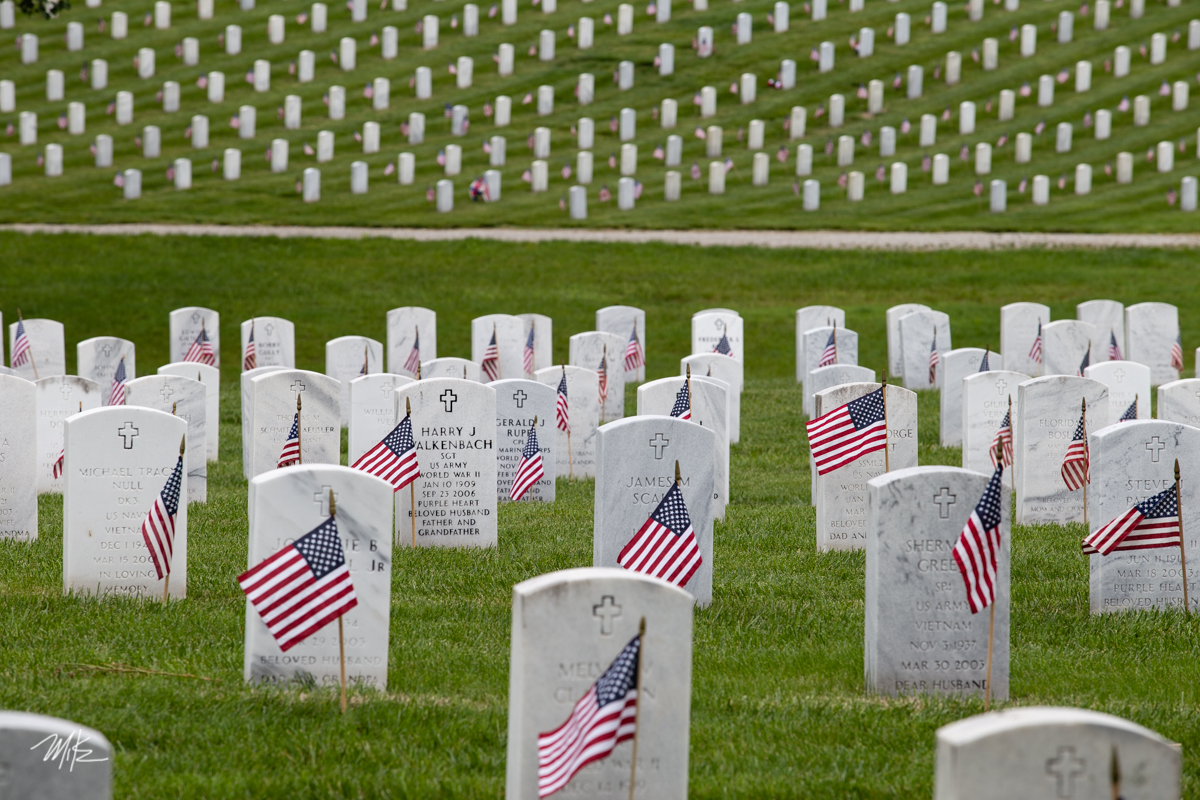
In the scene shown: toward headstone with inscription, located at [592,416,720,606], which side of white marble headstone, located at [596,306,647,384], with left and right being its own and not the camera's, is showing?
front

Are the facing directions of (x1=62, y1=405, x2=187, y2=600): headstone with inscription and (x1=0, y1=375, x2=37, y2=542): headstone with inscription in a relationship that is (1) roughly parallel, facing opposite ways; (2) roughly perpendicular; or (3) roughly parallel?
roughly parallel

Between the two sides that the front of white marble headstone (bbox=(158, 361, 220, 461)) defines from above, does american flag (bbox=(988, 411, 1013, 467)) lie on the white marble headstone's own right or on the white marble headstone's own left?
on the white marble headstone's own left

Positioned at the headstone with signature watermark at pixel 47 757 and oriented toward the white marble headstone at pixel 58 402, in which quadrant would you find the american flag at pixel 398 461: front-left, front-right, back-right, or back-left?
front-right

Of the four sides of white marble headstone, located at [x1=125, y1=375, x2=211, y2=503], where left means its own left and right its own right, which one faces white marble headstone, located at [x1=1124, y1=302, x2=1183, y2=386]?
left

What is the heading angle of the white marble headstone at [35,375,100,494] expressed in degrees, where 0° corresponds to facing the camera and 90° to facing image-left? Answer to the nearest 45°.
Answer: approximately 0°

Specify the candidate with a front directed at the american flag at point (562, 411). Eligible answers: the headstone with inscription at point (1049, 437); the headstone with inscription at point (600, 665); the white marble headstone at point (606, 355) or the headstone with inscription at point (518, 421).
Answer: the white marble headstone

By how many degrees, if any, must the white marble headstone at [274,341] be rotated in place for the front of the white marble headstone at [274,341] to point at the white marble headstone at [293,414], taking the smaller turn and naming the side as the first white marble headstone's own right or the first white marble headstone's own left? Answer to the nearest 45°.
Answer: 0° — it already faces it

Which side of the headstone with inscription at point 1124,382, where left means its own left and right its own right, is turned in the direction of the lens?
front

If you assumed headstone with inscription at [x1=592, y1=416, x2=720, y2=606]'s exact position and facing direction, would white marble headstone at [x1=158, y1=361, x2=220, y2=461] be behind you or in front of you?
behind

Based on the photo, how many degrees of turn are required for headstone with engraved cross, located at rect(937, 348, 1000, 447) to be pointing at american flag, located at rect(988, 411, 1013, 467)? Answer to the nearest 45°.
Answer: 0° — it already faces it

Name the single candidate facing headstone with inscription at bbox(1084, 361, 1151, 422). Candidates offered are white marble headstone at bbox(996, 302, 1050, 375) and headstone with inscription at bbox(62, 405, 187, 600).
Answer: the white marble headstone

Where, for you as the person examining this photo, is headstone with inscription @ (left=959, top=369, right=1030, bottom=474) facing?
facing the viewer

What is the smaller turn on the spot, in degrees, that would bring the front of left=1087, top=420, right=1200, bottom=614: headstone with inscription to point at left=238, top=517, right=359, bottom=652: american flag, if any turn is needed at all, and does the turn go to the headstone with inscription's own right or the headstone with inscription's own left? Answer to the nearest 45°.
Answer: approximately 45° to the headstone with inscription's own right

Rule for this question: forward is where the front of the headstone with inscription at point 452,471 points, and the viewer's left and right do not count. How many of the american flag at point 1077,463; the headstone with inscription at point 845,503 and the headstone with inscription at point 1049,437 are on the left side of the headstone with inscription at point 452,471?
3

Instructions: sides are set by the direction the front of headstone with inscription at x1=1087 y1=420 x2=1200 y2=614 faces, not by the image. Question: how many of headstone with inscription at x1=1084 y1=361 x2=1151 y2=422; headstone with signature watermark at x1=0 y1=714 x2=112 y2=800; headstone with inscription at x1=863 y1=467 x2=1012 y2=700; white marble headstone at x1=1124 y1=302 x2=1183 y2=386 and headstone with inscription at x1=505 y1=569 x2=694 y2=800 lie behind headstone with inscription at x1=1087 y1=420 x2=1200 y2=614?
2

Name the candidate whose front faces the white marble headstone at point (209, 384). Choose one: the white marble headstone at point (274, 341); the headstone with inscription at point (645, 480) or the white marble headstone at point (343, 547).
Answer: the white marble headstone at point (274, 341)

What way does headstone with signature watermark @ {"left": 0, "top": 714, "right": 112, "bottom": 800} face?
toward the camera

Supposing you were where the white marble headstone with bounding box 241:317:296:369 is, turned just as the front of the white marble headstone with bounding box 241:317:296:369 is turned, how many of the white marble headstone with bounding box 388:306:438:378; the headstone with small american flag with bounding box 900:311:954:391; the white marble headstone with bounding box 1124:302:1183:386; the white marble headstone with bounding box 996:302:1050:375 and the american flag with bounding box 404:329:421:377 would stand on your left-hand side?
5

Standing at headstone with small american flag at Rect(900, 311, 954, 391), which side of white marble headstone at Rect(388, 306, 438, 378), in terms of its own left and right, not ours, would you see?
left
